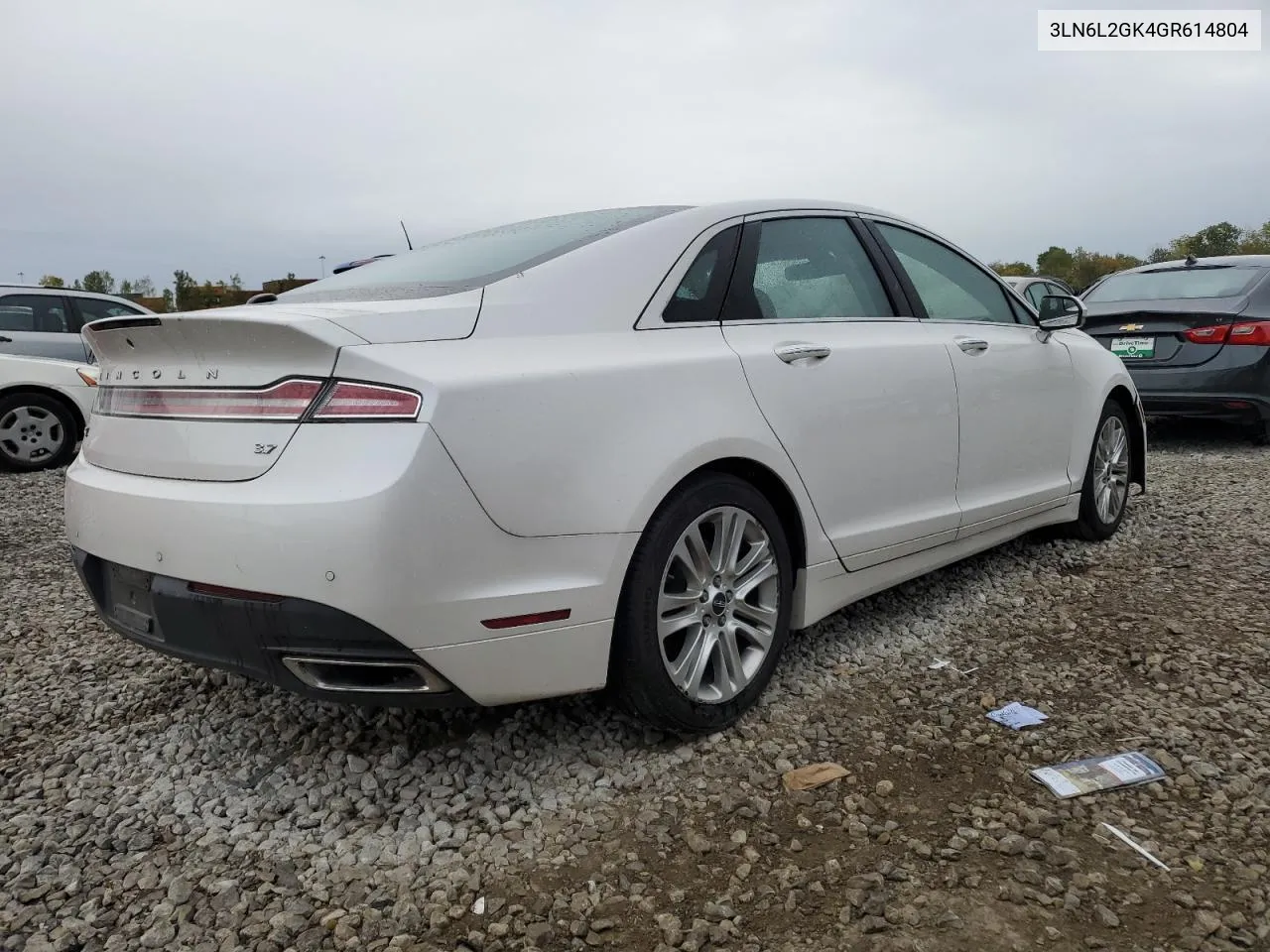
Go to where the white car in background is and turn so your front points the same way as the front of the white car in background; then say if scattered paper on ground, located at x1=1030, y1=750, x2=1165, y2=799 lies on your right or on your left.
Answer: on your right

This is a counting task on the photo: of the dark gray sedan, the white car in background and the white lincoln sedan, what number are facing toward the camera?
0

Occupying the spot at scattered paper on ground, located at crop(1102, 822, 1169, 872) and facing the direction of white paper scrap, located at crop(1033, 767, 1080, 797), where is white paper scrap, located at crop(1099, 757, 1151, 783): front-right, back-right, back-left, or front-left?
front-right

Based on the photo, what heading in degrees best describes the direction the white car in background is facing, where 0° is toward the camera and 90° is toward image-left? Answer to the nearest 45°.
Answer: approximately 270°

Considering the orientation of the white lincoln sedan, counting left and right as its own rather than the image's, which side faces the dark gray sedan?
front

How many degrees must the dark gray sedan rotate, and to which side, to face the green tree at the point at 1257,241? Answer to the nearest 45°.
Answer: approximately 45° to its left

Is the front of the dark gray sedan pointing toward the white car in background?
no

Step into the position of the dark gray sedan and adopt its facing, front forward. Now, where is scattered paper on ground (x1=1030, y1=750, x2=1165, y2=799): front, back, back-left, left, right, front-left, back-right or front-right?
back-right

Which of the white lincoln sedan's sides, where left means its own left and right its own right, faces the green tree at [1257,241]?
front

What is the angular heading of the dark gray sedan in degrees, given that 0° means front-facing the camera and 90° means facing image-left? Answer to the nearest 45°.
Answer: approximately 225°

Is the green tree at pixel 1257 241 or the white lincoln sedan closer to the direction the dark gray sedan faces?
the green tree

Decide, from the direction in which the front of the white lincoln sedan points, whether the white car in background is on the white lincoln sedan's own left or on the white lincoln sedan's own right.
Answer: on the white lincoln sedan's own left

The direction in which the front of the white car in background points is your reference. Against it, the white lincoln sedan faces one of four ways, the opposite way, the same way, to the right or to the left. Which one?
the same way
